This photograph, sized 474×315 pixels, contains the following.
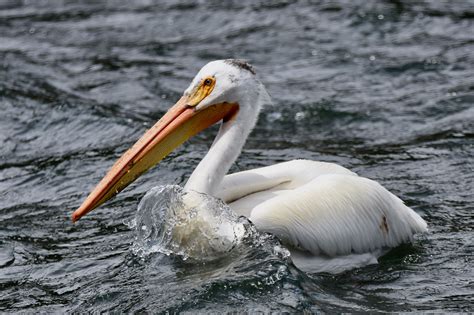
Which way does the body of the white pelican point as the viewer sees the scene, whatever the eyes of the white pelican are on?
to the viewer's left
